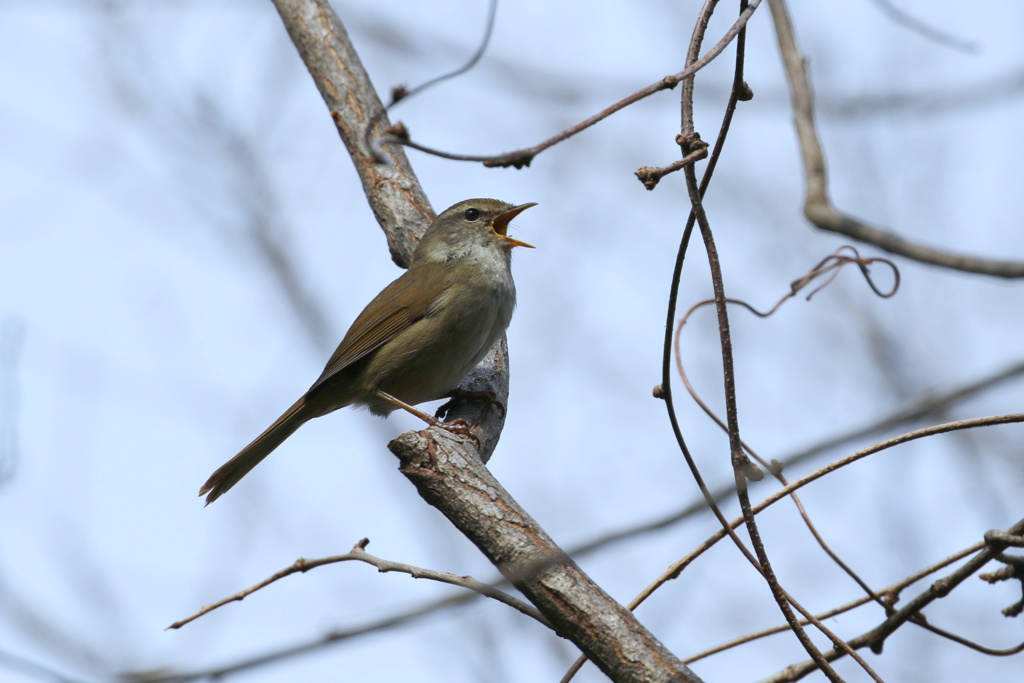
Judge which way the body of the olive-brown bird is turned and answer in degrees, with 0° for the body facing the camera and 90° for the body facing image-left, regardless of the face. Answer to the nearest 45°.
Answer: approximately 270°

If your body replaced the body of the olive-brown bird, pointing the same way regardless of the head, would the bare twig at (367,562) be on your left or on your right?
on your right
